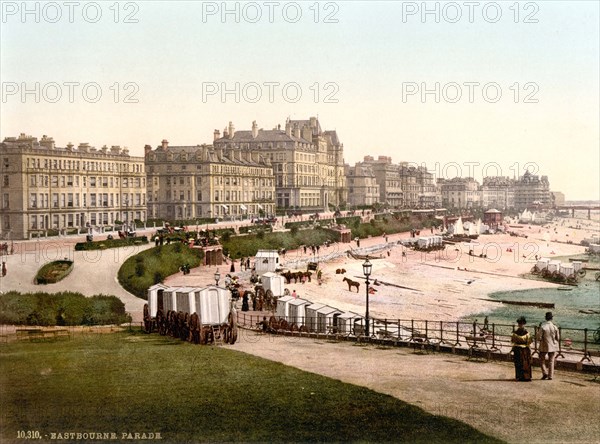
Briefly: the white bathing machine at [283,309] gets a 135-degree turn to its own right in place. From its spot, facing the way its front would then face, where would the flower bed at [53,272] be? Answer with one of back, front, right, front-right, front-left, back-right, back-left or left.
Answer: front

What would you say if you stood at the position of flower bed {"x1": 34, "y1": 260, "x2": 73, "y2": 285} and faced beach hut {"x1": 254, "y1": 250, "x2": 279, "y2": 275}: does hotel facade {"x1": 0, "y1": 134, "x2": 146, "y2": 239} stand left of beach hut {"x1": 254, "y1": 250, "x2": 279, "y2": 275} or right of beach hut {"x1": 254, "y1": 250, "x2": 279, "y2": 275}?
left

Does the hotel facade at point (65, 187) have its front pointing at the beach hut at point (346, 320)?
yes

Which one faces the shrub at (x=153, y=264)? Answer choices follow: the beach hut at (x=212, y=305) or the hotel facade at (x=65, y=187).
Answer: the hotel facade
